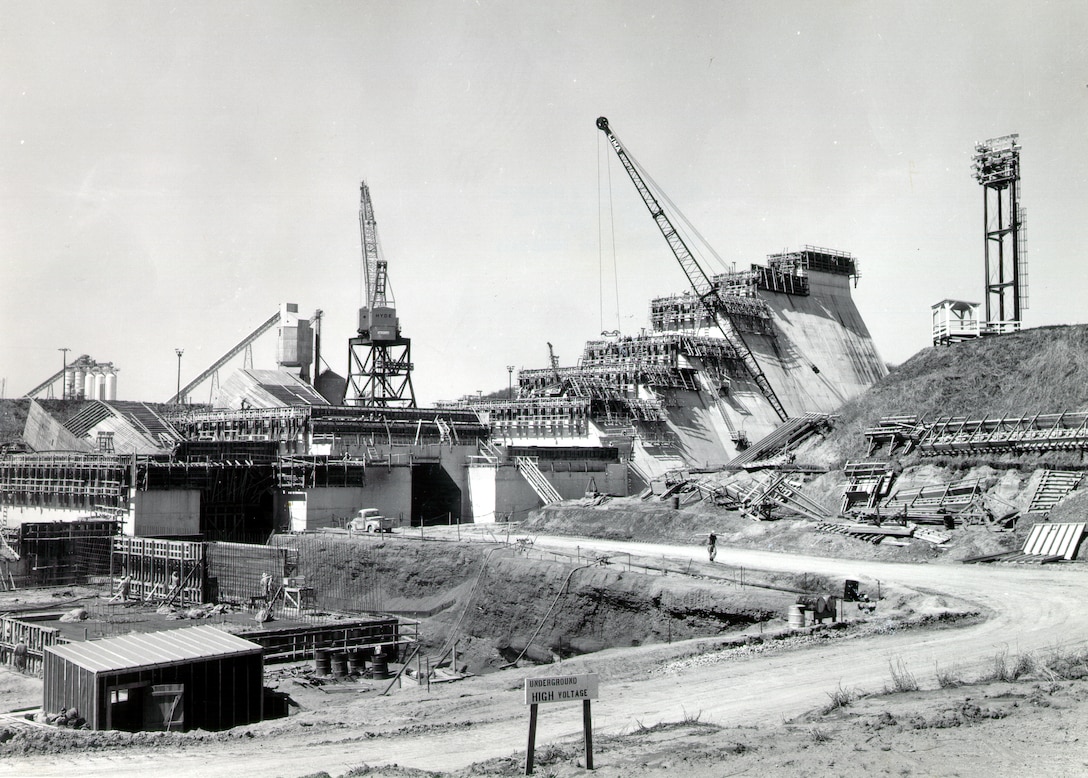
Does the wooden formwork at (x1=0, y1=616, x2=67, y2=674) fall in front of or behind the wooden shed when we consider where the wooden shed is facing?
behind

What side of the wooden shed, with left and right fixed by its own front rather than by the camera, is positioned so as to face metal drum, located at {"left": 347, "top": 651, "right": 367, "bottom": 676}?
left

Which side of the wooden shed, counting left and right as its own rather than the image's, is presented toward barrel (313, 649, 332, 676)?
left

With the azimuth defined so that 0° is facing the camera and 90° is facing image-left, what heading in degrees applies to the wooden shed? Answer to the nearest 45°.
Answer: approximately 315°

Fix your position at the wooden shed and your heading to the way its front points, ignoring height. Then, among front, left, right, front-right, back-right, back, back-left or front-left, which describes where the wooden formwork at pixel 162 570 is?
back-left

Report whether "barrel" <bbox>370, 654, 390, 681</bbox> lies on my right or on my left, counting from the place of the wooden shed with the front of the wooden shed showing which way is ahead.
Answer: on my left
